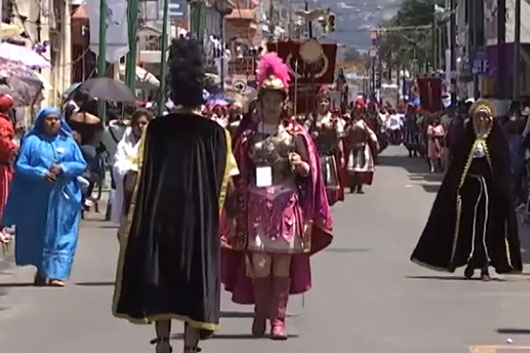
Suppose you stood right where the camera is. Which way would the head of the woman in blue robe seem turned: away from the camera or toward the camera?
toward the camera

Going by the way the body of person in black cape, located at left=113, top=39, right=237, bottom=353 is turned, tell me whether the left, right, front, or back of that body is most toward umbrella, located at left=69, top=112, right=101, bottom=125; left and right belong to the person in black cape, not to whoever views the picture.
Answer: front

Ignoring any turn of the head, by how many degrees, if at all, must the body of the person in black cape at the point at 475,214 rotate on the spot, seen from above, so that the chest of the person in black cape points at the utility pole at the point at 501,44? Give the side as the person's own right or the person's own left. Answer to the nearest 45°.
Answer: approximately 180°

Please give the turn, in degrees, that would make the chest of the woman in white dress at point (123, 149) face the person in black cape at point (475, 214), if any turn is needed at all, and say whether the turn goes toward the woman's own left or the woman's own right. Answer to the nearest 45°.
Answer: approximately 45° to the woman's own left

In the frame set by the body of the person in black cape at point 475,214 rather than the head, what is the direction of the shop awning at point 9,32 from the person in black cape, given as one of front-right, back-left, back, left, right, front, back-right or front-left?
back-right

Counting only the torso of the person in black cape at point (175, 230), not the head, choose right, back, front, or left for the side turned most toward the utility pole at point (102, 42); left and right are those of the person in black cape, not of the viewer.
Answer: front

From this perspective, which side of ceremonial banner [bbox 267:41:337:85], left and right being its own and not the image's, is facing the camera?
front

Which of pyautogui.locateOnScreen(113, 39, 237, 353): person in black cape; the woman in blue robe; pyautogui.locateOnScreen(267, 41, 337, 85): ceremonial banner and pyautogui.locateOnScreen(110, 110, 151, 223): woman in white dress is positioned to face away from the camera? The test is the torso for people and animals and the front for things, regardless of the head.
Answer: the person in black cape

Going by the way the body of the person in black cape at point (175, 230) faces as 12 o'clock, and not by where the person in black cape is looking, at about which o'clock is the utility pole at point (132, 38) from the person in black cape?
The utility pole is roughly at 12 o'clock from the person in black cape.

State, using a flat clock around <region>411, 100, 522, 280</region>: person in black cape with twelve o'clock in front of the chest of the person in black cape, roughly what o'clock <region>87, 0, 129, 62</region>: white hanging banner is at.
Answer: The white hanging banner is roughly at 5 o'clock from the person in black cape.

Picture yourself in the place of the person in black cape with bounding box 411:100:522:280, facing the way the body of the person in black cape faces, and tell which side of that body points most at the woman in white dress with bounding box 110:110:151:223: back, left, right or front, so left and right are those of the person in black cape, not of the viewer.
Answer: right

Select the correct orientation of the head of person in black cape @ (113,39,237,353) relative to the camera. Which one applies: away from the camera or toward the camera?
away from the camera

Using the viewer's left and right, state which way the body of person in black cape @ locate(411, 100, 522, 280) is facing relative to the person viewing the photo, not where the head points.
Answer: facing the viewer

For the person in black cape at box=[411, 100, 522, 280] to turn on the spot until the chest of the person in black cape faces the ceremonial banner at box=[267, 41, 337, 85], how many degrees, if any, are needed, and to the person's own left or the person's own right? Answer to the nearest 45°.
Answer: approximately 180°

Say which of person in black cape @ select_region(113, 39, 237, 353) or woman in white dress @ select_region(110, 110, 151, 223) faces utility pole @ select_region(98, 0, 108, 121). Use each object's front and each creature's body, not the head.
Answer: the person in black cape

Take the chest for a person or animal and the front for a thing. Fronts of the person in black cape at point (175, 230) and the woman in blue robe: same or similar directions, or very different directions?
very different directions

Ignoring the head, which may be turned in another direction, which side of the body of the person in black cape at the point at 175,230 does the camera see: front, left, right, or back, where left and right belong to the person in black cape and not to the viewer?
back

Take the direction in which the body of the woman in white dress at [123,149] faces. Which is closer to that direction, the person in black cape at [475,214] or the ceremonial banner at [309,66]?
the person in black cape

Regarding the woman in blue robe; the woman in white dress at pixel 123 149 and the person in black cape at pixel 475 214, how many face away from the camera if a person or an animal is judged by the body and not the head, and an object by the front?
0

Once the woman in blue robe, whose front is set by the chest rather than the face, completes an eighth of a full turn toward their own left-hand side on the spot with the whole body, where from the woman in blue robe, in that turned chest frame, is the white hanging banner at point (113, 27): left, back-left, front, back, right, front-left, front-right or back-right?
back-left
